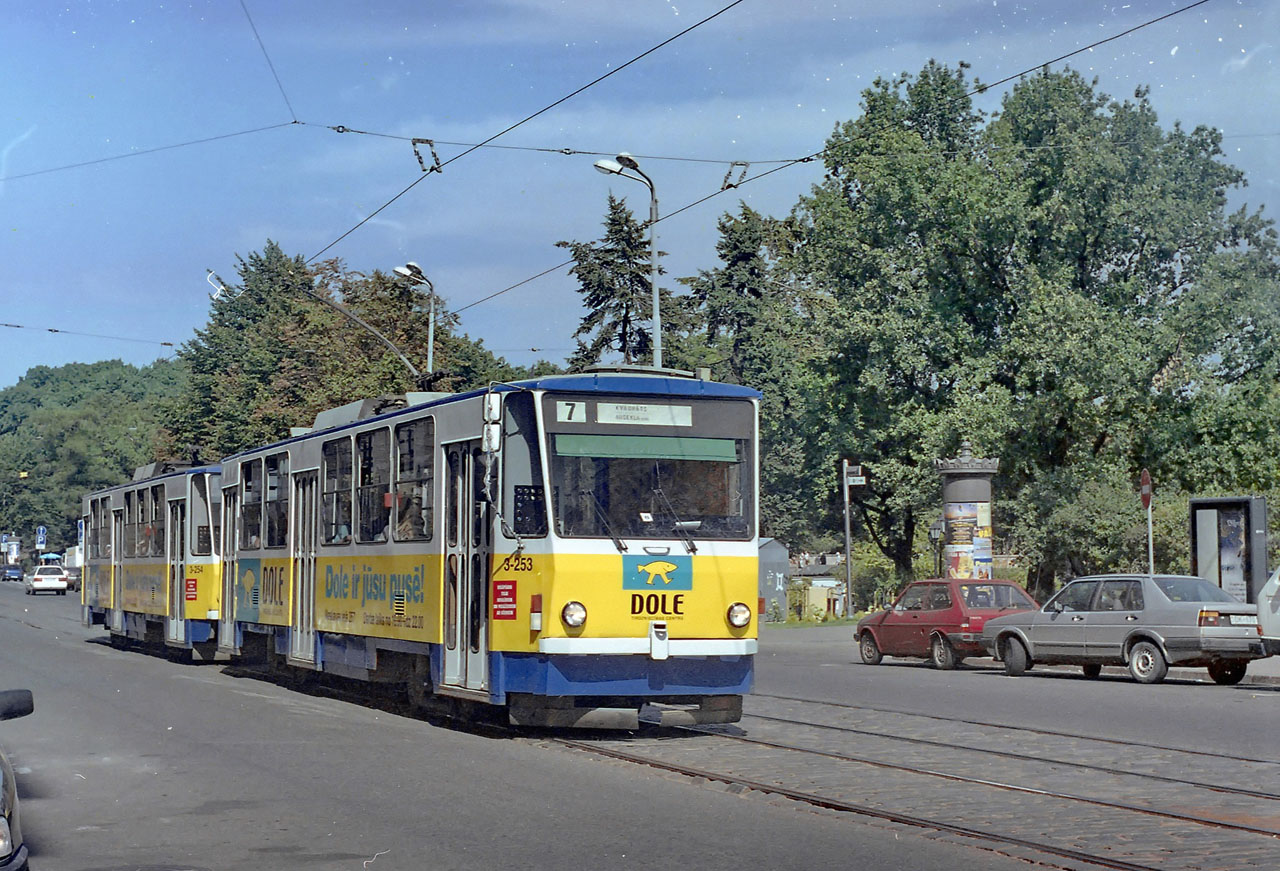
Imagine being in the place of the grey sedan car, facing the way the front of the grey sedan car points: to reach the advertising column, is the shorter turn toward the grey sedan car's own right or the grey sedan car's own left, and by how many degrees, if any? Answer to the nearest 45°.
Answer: approximately 45° to the grey sedan car's own right

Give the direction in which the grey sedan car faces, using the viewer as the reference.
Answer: facing away from the viewer and to the left of the viewer

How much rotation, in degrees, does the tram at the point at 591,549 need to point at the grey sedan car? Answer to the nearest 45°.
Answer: approximately 90° to its left

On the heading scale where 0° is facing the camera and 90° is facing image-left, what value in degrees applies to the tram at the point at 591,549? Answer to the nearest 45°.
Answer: approximately 315°

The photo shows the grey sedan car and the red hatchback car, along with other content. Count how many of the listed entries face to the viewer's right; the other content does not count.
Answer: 0

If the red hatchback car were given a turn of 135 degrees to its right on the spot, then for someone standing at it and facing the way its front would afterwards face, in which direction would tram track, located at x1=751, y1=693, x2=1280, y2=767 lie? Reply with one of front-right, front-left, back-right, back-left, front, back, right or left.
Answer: right

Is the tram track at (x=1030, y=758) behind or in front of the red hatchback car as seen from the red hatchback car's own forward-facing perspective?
behind

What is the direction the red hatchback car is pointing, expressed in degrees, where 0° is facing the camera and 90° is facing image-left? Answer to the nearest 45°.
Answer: approximately 135°
